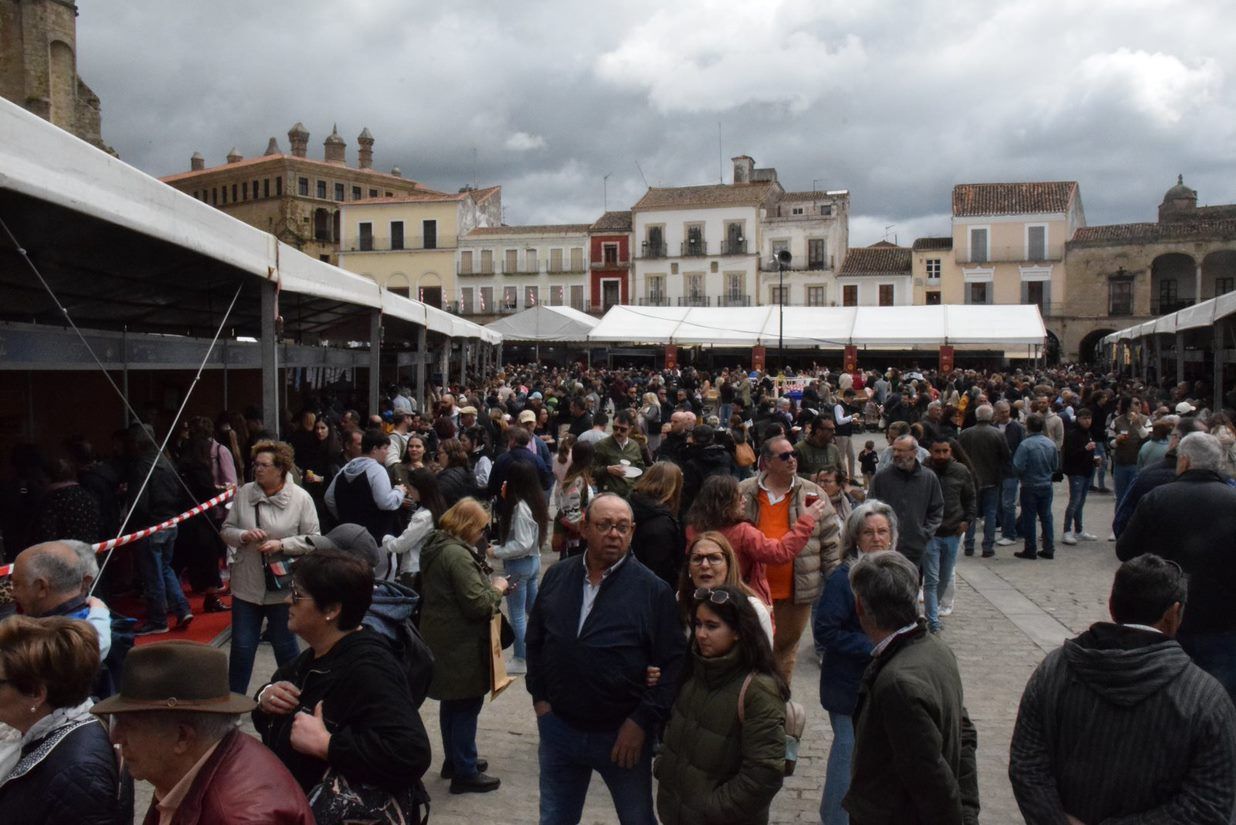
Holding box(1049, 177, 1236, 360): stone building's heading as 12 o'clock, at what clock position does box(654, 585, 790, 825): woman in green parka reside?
The woman in green parka is roughly at 12 o'clock from the stone building.

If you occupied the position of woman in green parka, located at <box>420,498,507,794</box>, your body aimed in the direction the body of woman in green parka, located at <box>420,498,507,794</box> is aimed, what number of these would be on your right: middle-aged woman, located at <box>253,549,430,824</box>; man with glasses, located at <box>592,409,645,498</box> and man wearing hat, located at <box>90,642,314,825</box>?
2

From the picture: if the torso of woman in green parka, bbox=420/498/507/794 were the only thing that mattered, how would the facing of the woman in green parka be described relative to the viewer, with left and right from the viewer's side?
facing to the right of the viewer

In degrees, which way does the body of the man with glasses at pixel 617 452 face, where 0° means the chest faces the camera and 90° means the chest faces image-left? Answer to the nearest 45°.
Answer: approximately 0°

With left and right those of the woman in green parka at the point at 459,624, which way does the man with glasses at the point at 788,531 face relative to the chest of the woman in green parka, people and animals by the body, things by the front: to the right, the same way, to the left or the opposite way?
to the right

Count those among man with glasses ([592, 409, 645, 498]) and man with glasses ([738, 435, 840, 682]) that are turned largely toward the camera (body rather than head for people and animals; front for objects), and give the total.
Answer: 2

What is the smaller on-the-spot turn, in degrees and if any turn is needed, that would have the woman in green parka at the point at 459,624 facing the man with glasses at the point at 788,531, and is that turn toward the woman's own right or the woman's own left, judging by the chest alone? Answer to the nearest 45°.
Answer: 0° — they already face them

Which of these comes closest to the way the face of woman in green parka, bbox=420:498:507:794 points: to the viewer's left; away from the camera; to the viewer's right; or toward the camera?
to the viewer's right

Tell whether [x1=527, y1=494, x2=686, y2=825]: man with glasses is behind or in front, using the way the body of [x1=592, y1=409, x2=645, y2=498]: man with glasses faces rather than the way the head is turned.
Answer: in front

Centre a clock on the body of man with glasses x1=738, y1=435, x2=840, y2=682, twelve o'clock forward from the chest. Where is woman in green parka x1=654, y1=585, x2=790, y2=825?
The woman in green parka is roughly at 12 o'clock from the man with glasses.
